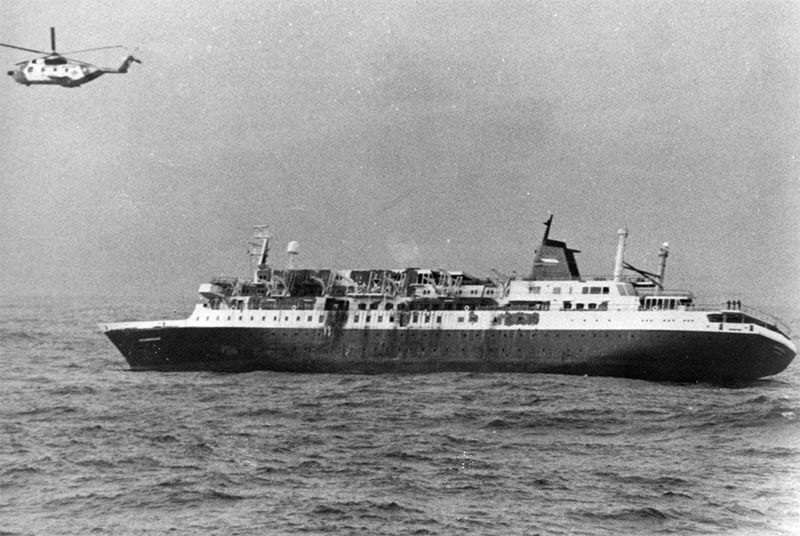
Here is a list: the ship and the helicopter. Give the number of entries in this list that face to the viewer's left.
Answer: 2

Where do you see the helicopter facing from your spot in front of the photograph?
facing to the left of the viewer

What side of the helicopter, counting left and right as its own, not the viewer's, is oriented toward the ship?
back

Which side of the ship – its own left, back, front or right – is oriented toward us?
left

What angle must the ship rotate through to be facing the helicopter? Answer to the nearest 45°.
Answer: approximately 45° to its left
